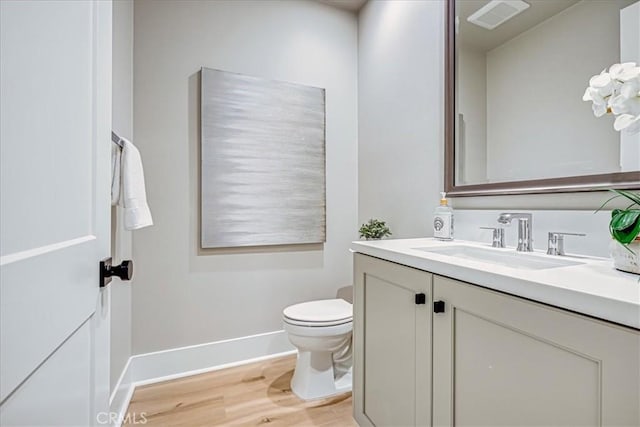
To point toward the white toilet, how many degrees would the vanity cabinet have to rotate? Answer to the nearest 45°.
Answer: approximately 90° to its right

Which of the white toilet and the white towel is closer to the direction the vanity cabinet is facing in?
the white towel

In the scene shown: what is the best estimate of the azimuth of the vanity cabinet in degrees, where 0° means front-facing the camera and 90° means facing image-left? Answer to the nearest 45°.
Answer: approximately 45°
